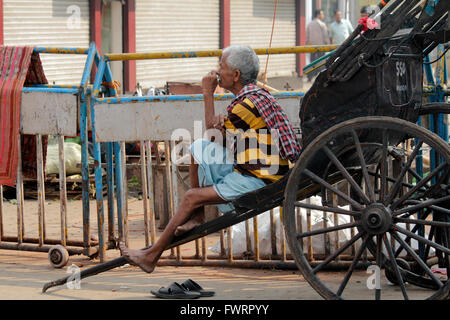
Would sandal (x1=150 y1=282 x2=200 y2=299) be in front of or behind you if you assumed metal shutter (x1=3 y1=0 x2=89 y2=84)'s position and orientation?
in front

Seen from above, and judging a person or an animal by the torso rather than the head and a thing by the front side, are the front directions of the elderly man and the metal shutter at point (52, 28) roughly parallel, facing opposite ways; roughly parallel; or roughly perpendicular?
roughly perpendicular

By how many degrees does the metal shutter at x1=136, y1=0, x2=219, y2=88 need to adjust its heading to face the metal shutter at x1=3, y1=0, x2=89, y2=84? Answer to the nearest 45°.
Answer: approximately 45° to its right

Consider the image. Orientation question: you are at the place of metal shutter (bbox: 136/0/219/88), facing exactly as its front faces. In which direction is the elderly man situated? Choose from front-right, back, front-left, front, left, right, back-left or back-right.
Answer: front

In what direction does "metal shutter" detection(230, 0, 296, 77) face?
toward the camera

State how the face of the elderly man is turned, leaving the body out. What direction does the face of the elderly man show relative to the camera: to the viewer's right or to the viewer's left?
to the viewer's left

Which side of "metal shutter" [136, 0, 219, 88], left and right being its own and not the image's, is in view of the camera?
front

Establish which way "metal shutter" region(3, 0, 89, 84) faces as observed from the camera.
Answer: facing the viewer

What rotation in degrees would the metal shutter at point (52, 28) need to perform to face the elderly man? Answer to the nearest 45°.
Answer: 0° — it already faces them

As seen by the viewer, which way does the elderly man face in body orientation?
to the viewer's left

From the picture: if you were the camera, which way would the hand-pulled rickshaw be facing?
facing to the left of the viewer

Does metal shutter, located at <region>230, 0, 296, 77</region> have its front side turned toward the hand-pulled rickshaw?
yes

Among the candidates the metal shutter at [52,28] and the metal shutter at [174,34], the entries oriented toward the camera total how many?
2

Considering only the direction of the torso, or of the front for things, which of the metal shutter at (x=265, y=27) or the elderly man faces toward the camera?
the metal shutter

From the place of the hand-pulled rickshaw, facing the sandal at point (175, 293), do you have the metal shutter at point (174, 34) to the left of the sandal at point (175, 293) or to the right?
right
